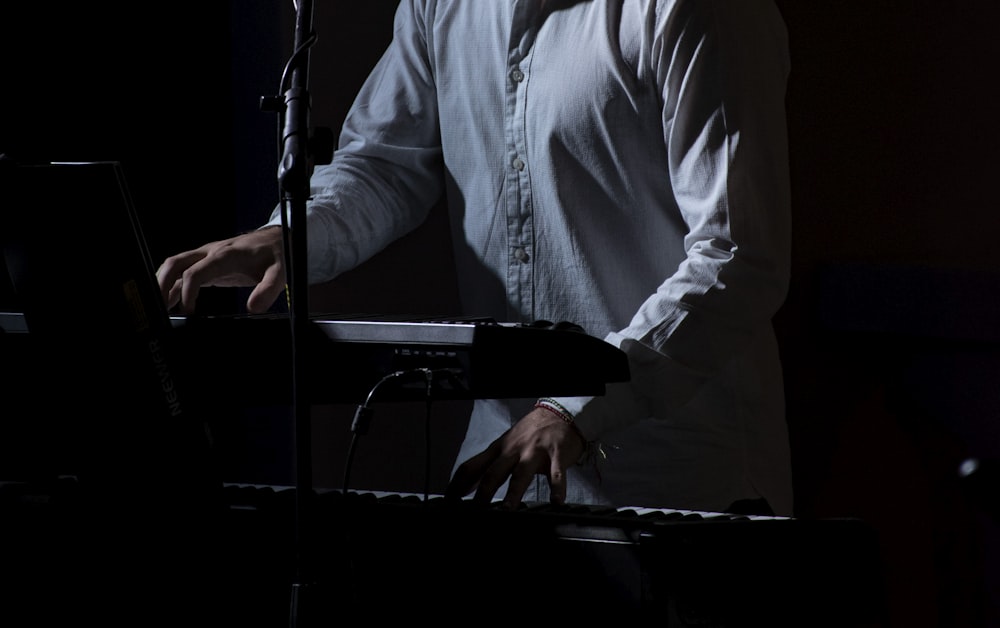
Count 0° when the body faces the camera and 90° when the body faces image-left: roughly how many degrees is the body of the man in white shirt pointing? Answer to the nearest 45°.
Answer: approximately 45°
